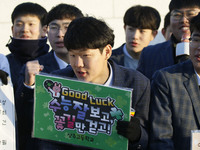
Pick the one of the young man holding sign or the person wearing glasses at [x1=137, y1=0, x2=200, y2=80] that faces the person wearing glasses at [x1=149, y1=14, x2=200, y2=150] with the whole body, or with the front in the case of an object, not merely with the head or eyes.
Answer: the person wearing glasses at [x1=137, y1=0, x2=200, y2=80]

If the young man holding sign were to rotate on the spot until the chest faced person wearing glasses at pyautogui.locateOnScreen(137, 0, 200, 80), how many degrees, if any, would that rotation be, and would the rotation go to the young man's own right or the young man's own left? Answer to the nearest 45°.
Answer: approximately 180°

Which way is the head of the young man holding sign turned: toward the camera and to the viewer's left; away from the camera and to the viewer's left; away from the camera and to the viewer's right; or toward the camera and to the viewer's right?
toward the camera and to the viewer's left

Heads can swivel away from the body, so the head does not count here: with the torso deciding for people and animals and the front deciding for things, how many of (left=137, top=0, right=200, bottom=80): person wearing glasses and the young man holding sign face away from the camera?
0

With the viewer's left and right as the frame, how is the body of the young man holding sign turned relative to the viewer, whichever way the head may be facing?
facing the viewer and to the left of the viewer

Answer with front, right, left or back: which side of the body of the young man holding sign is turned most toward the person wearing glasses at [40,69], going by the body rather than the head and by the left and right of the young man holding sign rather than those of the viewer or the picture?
right

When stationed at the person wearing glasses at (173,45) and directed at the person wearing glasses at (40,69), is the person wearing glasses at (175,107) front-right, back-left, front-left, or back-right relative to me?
front-left

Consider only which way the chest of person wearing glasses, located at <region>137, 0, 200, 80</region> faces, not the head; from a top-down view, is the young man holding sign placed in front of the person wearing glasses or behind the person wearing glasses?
in front

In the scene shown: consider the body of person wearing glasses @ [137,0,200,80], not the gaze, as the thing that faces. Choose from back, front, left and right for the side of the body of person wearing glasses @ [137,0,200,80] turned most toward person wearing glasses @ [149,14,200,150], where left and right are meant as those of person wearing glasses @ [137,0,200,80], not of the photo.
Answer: front

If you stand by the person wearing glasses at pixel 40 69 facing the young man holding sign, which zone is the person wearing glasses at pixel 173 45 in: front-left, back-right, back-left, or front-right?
front-left

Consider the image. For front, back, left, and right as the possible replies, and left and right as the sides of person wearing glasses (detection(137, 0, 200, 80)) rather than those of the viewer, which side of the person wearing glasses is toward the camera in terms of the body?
front

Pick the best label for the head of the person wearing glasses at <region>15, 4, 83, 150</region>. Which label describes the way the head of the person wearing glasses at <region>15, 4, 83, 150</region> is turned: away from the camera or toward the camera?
toward the camera

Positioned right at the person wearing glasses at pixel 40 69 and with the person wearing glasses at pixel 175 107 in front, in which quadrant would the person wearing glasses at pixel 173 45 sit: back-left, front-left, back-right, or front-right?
front-left

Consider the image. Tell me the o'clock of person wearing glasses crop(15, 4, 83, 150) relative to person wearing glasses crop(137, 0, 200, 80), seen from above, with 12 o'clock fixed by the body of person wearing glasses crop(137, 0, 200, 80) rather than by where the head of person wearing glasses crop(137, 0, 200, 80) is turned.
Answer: person wearing glasses crop(15, 4, 83, 150) is roughly at 2 o'clock from person wearing glasses crop(137, 0, 200, 80).

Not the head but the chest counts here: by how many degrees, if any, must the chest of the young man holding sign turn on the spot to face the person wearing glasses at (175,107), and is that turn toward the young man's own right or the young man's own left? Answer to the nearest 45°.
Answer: approximately 135° to the young man's own left
